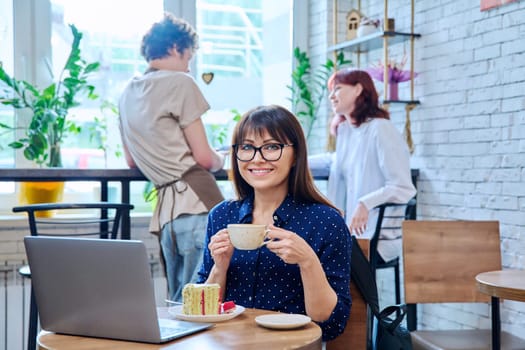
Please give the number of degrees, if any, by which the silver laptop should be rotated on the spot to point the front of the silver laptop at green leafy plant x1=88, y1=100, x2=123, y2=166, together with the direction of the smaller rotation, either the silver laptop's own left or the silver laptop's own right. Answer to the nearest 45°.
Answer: approximately 45° to the silver laptop's own left

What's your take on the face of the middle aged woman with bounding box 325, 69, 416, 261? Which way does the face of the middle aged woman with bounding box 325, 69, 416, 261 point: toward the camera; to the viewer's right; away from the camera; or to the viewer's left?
to the viewer's left

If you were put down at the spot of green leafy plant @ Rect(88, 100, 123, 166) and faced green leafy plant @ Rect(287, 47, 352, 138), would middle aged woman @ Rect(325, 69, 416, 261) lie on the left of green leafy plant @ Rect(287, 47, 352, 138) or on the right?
right

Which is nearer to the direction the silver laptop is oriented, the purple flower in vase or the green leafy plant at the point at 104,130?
the purple flower in vase

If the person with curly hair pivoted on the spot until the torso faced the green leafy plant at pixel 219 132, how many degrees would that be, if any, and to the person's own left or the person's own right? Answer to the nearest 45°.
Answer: approximately 45° to the person's own left

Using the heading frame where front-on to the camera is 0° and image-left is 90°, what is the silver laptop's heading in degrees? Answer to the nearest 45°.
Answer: approximately 225°

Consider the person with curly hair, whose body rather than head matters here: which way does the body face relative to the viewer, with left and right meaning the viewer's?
facing away from the viewer and to the right of the viewer
